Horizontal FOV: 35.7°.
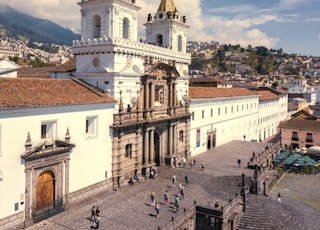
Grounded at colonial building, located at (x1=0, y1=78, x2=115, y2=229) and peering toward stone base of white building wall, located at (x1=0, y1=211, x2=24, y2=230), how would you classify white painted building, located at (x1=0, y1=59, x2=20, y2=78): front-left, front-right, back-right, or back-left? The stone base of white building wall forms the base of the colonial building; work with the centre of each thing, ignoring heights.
back-right

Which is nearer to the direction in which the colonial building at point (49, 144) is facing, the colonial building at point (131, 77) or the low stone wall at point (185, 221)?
the low stone wall

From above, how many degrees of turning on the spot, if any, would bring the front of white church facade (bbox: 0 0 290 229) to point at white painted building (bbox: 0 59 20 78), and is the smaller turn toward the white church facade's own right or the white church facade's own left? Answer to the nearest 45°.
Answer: approximately 180°

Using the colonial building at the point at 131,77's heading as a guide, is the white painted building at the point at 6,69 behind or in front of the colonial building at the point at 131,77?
behind

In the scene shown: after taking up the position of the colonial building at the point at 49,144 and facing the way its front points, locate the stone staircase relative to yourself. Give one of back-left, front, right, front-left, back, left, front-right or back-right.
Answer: front-left

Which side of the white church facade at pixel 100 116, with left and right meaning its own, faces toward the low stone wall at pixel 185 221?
front

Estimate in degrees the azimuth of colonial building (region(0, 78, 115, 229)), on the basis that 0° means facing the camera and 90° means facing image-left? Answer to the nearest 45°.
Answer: approximately 315°

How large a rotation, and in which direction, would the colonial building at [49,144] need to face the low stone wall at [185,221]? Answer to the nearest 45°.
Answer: approximately 45° to its left

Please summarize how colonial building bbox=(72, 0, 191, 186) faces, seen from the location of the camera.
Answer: facing the viewer and to the right of the viewer

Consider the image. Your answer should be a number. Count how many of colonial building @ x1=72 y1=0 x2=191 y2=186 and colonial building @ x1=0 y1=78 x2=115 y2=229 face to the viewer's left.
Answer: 0

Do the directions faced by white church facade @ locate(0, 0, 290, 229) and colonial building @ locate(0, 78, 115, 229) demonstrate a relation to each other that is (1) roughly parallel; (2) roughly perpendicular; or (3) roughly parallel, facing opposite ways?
roughly parallel
